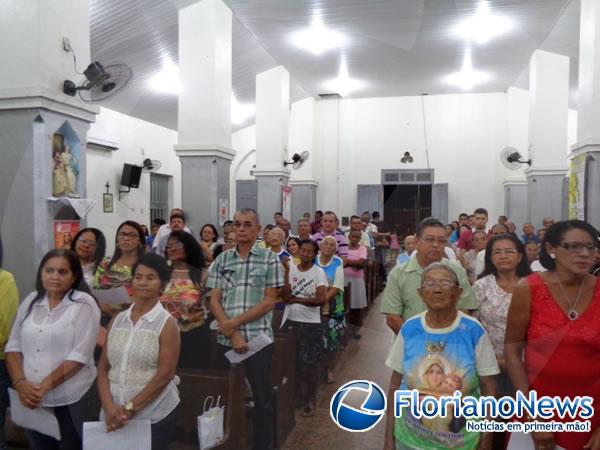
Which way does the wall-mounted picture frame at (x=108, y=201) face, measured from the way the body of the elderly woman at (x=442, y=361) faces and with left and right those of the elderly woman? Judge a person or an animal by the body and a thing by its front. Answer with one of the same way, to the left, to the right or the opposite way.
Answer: to the left

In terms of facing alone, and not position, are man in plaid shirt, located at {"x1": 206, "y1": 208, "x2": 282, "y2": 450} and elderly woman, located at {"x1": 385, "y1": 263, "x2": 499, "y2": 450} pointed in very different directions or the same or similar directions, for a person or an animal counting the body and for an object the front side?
same or similar directions

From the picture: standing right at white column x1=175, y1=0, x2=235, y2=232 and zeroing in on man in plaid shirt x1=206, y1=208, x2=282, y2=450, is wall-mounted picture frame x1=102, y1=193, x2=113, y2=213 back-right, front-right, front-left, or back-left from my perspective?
back-right

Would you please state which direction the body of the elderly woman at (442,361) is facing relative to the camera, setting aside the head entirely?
toward the camera

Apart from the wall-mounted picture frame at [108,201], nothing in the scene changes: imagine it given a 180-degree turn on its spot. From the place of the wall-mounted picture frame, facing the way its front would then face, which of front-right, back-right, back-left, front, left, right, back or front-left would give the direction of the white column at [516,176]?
back-right

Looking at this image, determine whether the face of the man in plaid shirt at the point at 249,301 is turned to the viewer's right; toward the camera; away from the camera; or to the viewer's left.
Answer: toward the camera

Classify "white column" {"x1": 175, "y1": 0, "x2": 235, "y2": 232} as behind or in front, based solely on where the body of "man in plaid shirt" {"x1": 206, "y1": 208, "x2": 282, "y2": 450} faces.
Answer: behind

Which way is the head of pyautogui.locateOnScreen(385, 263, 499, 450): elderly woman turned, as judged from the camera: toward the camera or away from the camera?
toward the camera

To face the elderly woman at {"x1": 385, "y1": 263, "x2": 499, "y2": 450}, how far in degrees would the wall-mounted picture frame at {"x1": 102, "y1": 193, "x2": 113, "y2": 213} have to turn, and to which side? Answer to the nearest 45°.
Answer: approximately 45° to its right

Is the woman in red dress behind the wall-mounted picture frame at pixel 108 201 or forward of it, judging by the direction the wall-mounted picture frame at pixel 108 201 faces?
forward

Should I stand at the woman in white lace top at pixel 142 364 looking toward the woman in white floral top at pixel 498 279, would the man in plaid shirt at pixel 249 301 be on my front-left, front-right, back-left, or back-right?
front-left

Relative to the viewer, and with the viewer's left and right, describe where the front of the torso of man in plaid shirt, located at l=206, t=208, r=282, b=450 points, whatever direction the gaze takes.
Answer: facing the viewer

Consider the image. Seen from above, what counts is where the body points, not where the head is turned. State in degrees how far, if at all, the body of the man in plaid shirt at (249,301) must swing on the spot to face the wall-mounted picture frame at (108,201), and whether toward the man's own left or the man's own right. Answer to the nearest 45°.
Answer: approximately 135° to the man's own right

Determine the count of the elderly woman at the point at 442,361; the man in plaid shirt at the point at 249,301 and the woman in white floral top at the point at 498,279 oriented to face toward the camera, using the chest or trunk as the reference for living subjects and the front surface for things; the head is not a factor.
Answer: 3

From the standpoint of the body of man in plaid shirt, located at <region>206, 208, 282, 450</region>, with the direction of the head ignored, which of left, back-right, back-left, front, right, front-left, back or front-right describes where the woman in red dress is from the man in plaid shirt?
front-left

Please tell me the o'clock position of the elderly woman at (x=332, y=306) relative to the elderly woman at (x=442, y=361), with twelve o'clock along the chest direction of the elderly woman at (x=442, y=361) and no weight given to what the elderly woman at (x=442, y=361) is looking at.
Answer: the elderly woman at (x=332, y=306) is roughly at 5 o'clock from the elderly woman at (x=442, y=361).

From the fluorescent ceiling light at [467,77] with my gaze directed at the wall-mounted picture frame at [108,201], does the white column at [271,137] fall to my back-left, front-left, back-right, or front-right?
front-right

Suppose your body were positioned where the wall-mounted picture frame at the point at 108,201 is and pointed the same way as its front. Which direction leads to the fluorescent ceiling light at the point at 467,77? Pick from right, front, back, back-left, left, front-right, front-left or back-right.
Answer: front
